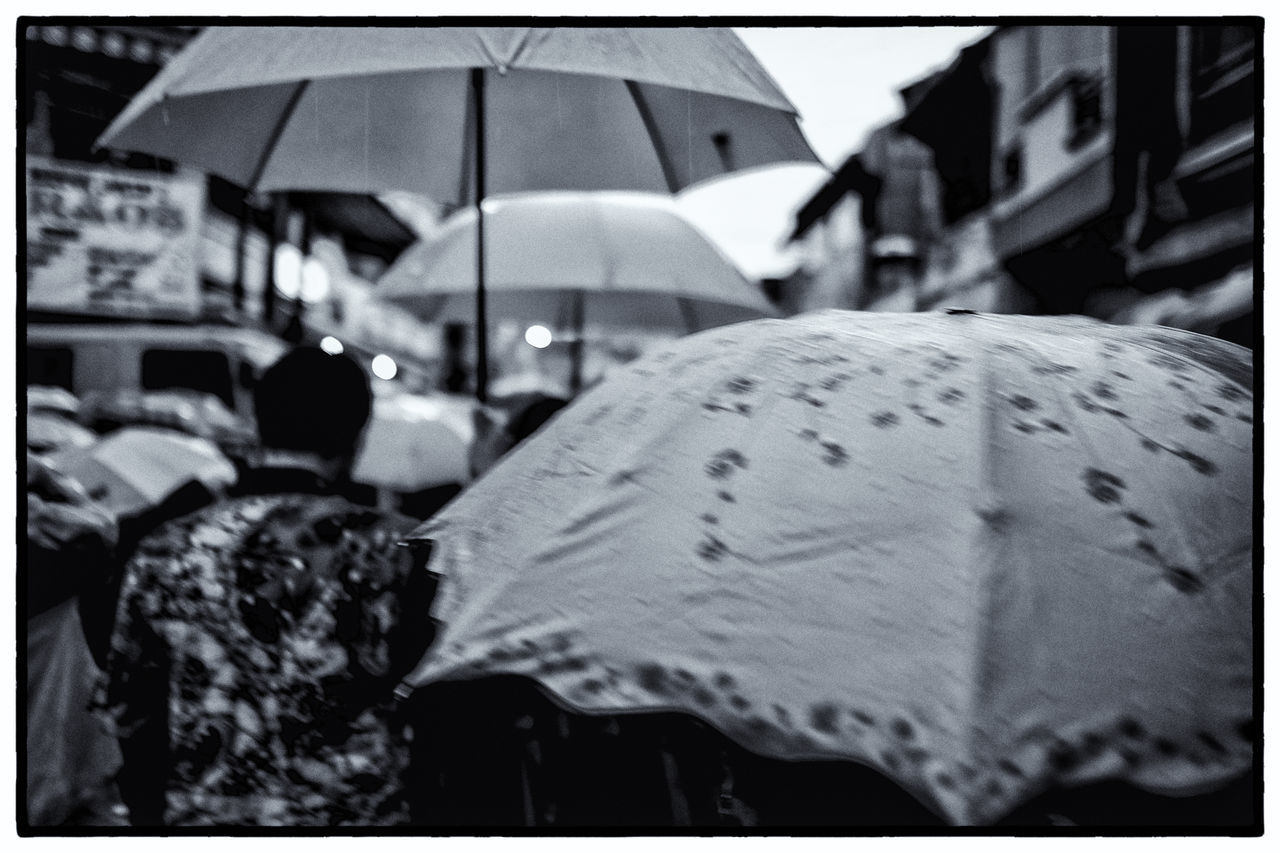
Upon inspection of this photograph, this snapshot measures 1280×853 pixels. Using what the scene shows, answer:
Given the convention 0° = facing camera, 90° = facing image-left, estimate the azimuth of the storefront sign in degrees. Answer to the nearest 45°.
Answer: approximately 315°

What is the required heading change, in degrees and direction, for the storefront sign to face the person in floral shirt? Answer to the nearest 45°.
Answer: approximately 45° to its right
